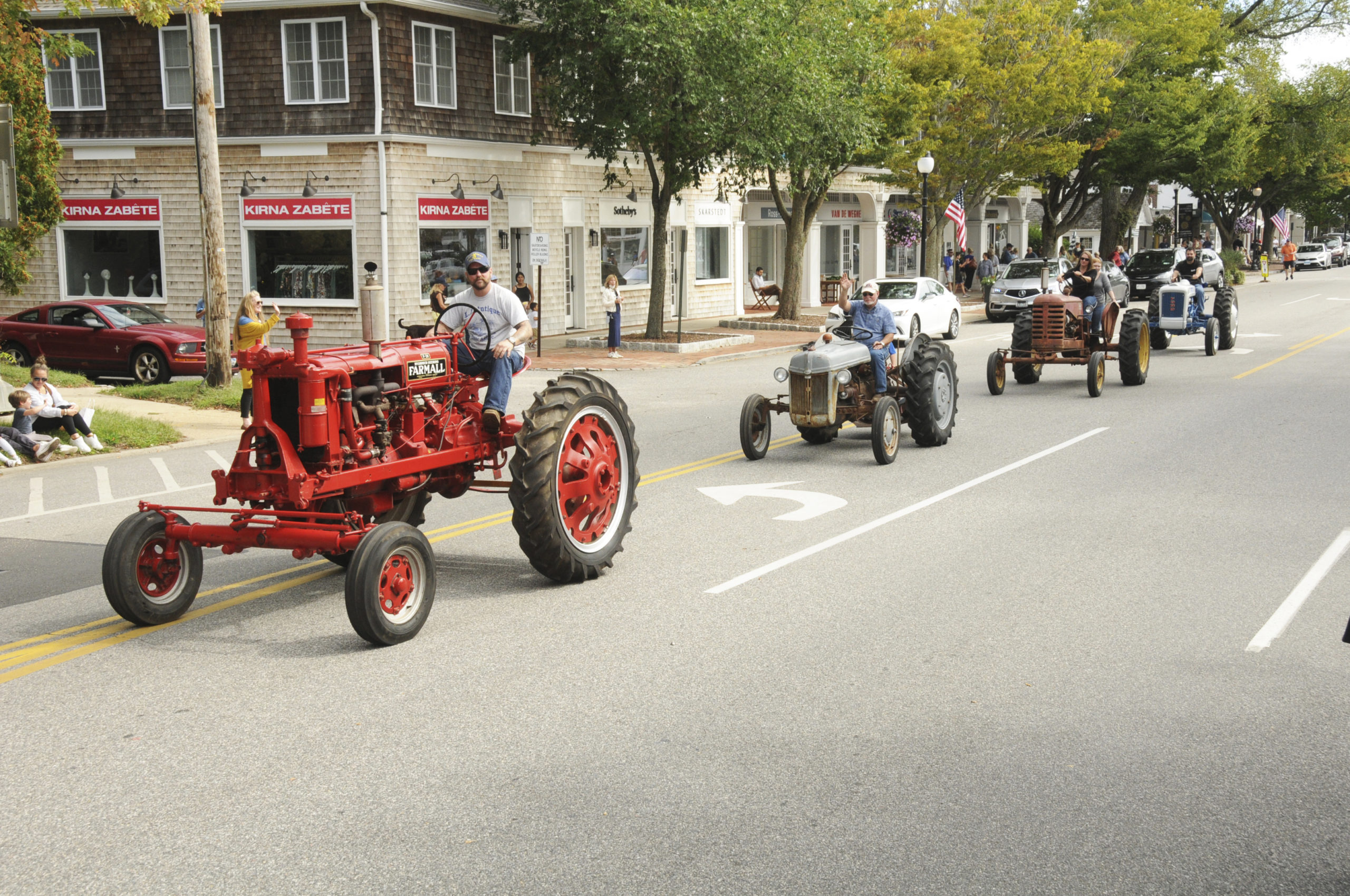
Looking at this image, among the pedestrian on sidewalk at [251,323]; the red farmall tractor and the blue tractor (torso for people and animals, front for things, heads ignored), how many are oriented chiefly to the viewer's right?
1

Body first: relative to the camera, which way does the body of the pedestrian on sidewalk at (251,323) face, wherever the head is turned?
to the viewer's right

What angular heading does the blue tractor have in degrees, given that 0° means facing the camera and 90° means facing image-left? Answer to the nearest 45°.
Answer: approximately 45°

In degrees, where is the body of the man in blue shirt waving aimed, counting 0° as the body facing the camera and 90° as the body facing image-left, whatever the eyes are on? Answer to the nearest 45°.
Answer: approximately 45°

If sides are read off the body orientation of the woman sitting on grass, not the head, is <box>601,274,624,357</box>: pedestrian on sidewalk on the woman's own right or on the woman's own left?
on the woman's own left

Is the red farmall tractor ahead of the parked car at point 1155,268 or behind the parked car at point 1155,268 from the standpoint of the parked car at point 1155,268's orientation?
ahead

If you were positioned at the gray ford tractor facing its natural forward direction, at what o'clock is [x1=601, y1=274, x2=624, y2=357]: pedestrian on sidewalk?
The pedestrian on sidewalk is roughly at 4 o'clock from the gray ford tractor.

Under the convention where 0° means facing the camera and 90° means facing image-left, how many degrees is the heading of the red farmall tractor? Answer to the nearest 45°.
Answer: approximately 45°

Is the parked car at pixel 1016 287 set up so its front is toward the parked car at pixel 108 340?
yes

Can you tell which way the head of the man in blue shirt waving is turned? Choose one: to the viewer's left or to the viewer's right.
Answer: to the viewer's left

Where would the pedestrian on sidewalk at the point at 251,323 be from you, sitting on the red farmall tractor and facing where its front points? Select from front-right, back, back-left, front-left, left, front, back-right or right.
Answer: back-right

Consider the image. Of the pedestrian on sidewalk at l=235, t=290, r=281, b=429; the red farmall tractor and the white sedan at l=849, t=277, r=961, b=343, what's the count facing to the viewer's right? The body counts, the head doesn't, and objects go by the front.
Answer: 1
